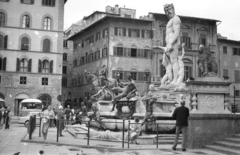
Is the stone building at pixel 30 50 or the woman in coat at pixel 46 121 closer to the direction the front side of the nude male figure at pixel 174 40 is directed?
the woman in coat

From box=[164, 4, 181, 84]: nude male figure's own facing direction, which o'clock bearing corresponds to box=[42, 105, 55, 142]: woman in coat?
The woman in coat is roughly at 12 o'clock from the nude male figure.

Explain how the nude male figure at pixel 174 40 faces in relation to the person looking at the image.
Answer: facing the viewer and to the left of the viewer

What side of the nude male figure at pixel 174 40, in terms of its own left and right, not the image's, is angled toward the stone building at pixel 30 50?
right
